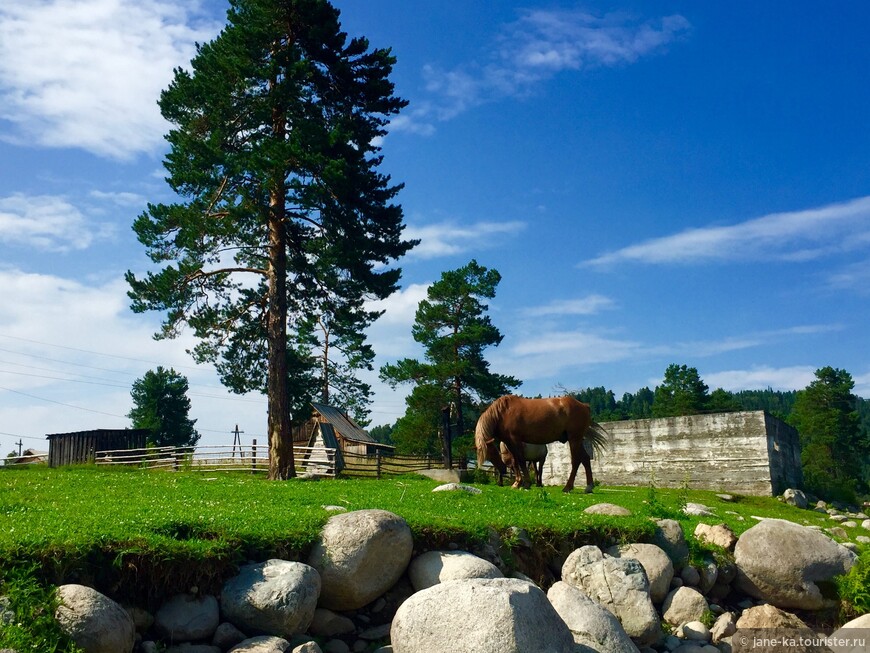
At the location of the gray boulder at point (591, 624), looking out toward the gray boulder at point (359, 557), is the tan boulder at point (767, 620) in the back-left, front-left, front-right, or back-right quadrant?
back-right

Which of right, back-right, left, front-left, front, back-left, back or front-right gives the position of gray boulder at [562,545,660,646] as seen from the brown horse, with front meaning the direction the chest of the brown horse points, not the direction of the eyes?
left

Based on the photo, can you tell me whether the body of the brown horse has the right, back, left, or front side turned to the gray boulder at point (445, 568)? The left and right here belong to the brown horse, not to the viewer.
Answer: left

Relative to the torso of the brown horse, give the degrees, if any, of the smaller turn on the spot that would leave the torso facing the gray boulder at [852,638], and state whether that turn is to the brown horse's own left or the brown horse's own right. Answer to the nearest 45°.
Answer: approximately 90° to the brown horse's own left

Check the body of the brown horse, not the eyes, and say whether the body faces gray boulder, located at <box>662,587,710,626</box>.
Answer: no

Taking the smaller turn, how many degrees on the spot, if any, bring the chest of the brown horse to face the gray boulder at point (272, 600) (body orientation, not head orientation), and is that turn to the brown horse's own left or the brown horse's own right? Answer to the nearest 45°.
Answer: approximately 90° to the brown horse's own left

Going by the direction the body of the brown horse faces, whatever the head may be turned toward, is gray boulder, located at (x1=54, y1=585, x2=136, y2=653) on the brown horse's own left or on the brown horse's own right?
on the brown horse's own left

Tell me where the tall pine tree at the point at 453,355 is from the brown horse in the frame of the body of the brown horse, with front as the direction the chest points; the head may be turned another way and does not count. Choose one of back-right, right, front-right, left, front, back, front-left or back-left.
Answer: right

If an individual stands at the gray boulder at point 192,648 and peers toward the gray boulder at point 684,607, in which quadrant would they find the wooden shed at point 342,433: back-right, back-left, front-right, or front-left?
front-left

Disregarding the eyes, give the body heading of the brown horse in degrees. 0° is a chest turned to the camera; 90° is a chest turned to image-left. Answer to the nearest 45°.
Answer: approximately 90°

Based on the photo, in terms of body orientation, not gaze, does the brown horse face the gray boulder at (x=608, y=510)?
no

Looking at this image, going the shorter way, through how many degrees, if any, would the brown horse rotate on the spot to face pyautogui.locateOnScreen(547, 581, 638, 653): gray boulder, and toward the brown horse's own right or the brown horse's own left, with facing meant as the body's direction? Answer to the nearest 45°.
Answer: approximately 90° to the brown horse's own left

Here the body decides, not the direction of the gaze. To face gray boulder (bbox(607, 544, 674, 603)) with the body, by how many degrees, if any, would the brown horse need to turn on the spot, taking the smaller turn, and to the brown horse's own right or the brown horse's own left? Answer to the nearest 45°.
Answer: approximately 90° to the brown horse's own left

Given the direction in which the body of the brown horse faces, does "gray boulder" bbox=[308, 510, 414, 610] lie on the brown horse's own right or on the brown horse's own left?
on the brown horse's own left
